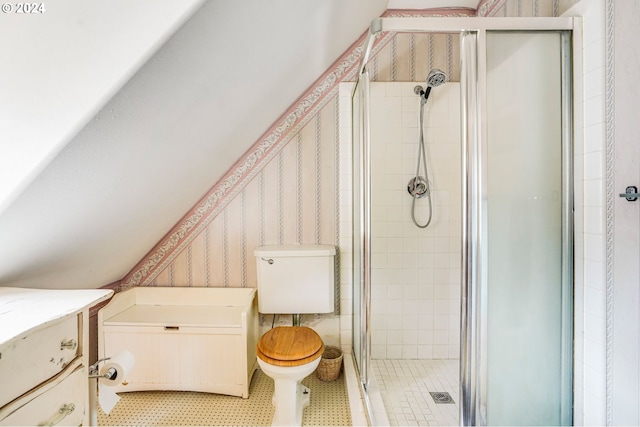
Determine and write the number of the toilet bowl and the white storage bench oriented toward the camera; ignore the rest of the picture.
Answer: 2

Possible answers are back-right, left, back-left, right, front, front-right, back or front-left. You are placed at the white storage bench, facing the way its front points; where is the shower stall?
front-left

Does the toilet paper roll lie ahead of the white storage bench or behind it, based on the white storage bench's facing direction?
ahead

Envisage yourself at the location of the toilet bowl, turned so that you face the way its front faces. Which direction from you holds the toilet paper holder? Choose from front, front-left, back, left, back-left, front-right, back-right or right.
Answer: front-right

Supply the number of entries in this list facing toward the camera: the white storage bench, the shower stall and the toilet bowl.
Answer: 3

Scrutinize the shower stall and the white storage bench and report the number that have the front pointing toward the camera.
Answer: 2

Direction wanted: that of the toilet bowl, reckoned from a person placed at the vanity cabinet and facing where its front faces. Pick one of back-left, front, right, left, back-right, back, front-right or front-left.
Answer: front-left

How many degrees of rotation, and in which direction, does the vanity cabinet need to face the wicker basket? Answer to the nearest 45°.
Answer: approximately 45° to its left

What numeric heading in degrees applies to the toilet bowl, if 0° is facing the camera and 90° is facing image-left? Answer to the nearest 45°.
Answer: approximately 0°

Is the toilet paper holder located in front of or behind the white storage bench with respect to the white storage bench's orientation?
in front

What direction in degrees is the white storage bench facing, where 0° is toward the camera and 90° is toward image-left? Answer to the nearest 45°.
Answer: approximately 0°

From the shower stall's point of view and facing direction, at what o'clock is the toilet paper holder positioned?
The toilet paper holder is roughly at 2 o'clock from the shower stall.

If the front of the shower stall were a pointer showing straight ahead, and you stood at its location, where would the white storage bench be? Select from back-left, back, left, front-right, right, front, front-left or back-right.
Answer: right

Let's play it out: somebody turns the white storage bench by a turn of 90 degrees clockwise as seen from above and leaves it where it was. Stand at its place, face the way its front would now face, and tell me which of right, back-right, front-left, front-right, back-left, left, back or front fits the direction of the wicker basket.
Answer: back

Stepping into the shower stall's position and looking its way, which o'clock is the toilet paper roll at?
The toilet paper roll is roughly at 2 o'clock from the shower stall.

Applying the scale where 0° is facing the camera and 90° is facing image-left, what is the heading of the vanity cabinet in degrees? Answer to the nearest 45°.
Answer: approximately 315°
